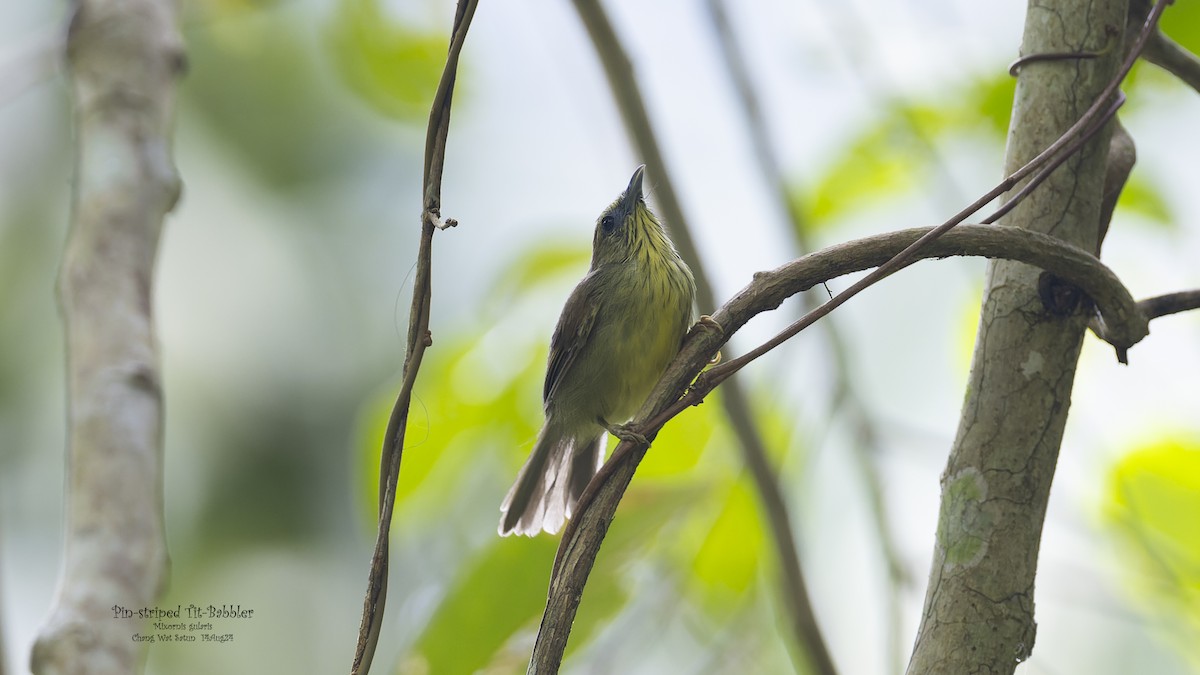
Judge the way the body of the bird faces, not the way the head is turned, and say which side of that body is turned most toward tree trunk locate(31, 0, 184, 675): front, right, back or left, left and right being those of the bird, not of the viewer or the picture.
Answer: right

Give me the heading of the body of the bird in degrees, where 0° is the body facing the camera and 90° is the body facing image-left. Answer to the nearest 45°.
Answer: approximately 315°
